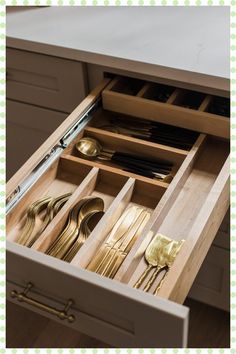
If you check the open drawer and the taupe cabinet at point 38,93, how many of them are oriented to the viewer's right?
0

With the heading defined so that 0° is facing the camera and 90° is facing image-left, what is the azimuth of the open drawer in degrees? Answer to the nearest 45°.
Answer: approximately 45°

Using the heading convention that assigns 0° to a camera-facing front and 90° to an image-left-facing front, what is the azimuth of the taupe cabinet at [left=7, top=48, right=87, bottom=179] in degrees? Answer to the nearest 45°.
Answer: approximately 45°
